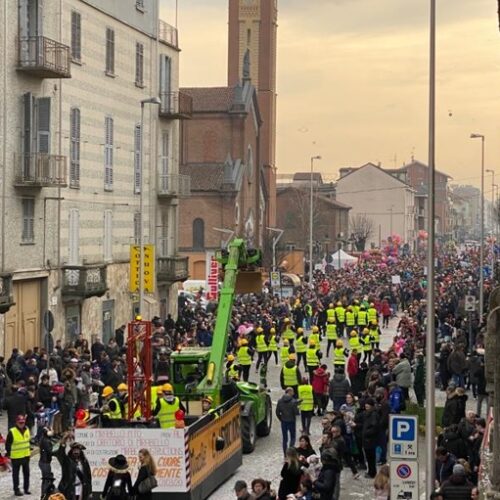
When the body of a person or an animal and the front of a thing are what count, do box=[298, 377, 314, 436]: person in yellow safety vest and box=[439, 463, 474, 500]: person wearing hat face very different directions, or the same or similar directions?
same or similar directions

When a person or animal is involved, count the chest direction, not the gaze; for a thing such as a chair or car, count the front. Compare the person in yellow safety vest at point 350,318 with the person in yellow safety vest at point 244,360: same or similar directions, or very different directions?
same or similar directions

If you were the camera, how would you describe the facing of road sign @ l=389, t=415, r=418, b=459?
facing the viewer

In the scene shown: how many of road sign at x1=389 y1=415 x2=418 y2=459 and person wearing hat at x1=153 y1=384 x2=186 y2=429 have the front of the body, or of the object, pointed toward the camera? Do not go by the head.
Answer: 2

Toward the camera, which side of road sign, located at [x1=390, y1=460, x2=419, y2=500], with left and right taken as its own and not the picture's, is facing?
front

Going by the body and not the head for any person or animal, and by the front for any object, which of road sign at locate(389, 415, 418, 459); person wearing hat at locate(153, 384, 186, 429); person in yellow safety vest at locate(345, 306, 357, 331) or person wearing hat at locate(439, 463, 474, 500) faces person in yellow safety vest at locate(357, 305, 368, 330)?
person wearing hat at locate(439, 463, 474, 500)

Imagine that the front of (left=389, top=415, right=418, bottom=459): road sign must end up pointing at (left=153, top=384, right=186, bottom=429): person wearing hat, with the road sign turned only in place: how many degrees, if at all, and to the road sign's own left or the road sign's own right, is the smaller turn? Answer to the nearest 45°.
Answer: approximately 135° to the road sign's own right

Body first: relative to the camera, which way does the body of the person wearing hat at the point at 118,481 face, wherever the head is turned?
away from the camera

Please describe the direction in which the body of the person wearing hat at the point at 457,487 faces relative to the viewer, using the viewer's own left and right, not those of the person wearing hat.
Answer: facing away from the viewer
